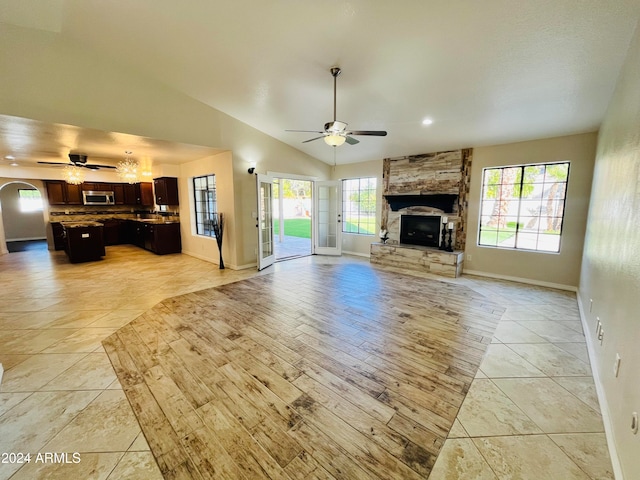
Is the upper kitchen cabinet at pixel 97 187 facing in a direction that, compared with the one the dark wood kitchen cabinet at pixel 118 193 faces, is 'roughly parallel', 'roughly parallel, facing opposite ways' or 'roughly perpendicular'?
roughly parallel

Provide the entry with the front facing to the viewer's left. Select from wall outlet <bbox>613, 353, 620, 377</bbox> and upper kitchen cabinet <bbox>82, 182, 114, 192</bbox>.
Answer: the wall outlet

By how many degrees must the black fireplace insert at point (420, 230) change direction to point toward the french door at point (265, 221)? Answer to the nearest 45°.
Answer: approximately 90° to its right

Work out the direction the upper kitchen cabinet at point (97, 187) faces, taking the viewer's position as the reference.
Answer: facing the viewer

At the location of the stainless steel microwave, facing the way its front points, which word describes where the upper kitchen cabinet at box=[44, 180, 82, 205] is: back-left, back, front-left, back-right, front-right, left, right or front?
right

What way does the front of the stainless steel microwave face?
toward the camera

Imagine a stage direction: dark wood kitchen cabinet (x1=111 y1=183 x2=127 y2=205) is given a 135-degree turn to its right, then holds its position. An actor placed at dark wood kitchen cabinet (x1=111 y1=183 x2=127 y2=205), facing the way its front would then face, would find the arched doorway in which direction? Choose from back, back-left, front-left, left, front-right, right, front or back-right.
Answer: front

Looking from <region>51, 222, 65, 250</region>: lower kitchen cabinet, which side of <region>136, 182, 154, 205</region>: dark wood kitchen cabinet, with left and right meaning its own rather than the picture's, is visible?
front

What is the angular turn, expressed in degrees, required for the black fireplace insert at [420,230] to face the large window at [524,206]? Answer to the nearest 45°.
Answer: approximately 90° to its left

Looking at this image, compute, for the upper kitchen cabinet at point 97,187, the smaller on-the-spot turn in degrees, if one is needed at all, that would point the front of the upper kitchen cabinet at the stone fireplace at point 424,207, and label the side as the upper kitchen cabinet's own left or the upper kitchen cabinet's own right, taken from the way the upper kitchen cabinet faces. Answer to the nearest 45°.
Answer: approximately 45° to the upper kitchen cabinet's own left

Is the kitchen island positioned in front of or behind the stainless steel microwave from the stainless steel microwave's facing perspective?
in front

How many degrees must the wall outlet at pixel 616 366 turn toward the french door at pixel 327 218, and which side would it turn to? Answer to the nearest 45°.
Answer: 0° — it already faces it

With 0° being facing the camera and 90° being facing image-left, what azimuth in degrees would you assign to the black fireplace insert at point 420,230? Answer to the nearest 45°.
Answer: approximately 0°

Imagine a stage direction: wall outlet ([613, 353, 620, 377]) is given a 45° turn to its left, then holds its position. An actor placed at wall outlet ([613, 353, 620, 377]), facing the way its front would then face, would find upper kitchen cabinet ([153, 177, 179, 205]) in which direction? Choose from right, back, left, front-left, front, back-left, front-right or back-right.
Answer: front-right

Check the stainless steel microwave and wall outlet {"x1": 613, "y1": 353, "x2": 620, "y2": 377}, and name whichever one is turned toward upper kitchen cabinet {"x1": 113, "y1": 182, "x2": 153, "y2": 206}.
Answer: the wall outlet

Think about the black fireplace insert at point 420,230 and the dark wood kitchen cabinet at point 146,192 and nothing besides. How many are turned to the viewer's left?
0

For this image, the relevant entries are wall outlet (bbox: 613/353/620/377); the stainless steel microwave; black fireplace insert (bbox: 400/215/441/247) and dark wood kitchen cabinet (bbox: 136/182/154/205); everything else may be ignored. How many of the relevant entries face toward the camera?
3

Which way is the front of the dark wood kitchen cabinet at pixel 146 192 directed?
toward the camera

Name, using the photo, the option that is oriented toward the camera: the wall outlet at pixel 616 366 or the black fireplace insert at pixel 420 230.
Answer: the black fireplace insert

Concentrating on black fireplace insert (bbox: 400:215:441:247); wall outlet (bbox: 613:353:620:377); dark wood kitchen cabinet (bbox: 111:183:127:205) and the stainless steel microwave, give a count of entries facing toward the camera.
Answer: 3

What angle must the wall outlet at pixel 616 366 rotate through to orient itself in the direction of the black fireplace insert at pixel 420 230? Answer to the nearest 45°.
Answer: approximately 45° to its right
